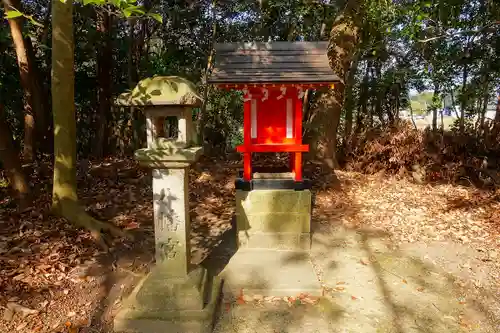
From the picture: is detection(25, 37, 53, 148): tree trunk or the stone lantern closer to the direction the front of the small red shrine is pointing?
the stone lantern

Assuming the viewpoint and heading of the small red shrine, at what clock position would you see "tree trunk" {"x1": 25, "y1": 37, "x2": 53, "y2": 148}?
The tree trunk is roughly at 4 o'clock from the small red shrine.

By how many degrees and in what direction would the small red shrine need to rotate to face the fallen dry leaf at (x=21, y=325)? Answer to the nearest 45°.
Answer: approximately 45° to its right

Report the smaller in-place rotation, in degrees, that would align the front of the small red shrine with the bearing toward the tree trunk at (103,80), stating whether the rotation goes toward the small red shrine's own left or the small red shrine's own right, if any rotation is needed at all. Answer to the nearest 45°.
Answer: approximately 135° to the small red shrine's own right

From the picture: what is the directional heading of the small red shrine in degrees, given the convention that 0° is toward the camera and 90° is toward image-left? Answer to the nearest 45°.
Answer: approximately 0°

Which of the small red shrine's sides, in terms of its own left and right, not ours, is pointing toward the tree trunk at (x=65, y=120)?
right

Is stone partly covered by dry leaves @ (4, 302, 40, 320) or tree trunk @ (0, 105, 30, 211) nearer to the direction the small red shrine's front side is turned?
the stone partly covered by dry leaves

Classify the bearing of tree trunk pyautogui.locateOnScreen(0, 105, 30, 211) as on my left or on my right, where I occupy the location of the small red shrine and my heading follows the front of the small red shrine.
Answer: on my right

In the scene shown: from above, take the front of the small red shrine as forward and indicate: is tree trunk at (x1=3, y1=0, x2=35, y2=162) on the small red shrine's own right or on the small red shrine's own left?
on the small red shrine's own right

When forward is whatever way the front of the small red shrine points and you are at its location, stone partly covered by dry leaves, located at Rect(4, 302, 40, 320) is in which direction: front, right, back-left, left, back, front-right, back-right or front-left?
front-right

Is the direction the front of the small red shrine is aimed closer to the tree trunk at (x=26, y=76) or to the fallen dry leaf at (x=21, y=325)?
the fallen dry leaf

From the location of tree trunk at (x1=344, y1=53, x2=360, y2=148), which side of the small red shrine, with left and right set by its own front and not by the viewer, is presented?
back
